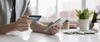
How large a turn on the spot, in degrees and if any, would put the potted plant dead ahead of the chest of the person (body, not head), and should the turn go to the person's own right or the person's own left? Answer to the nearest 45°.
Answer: approximately 45° to the person's own left

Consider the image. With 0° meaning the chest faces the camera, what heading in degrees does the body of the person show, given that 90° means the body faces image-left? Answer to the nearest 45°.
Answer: approximately 315°
